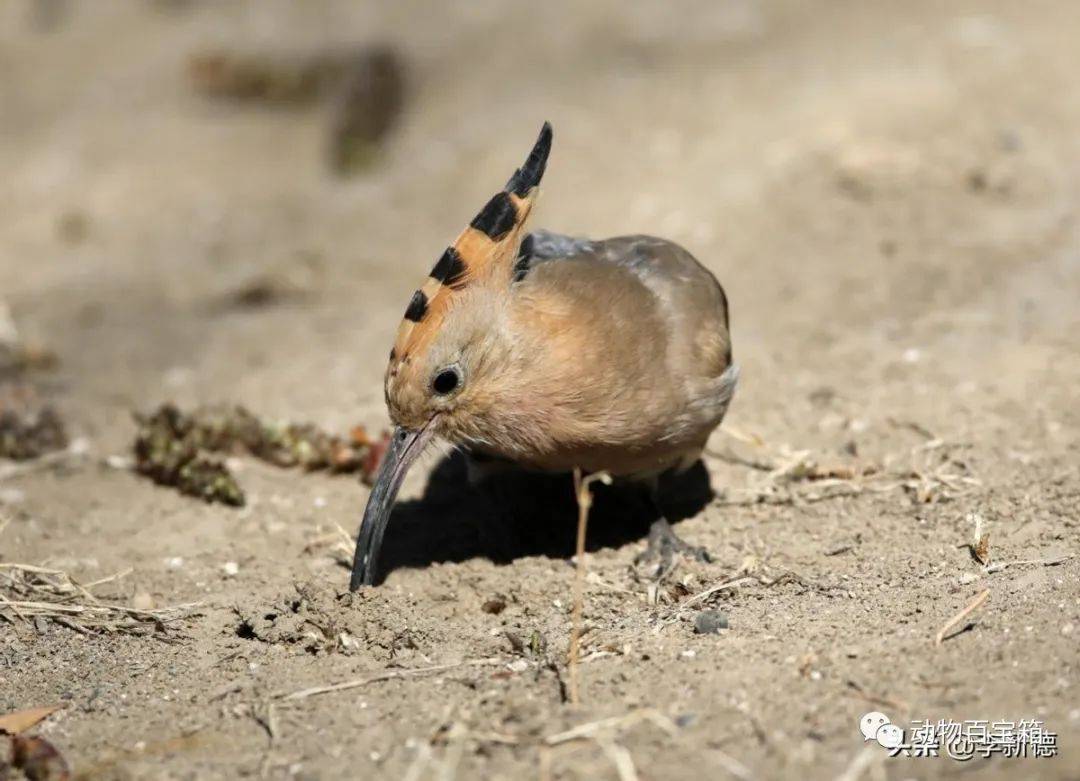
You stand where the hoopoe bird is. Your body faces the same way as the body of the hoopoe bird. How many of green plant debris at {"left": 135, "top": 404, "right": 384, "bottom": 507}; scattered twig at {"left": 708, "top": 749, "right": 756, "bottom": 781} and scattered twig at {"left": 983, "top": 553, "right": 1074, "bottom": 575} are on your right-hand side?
1

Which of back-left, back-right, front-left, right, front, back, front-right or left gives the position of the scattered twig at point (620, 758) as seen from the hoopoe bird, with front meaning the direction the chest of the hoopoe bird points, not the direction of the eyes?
front-left

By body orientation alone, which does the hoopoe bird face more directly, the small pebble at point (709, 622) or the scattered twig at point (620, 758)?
the scattered twig

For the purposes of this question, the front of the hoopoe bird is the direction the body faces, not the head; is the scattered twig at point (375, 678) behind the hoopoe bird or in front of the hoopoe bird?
in front

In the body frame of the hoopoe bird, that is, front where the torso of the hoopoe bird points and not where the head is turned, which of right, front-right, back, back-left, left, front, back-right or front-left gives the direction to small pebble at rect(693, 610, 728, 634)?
left

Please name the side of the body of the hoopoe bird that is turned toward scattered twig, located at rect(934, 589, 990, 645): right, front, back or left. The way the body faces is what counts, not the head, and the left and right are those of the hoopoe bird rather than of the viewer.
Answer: left

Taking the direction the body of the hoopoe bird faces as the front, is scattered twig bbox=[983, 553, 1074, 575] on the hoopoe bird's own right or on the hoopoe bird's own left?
on the hoopoe bird's own left

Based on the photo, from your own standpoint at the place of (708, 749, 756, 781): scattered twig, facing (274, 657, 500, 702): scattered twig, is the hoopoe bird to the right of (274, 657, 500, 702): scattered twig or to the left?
right

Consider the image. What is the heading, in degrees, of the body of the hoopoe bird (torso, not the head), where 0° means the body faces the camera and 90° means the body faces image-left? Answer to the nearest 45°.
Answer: approximately 45°
